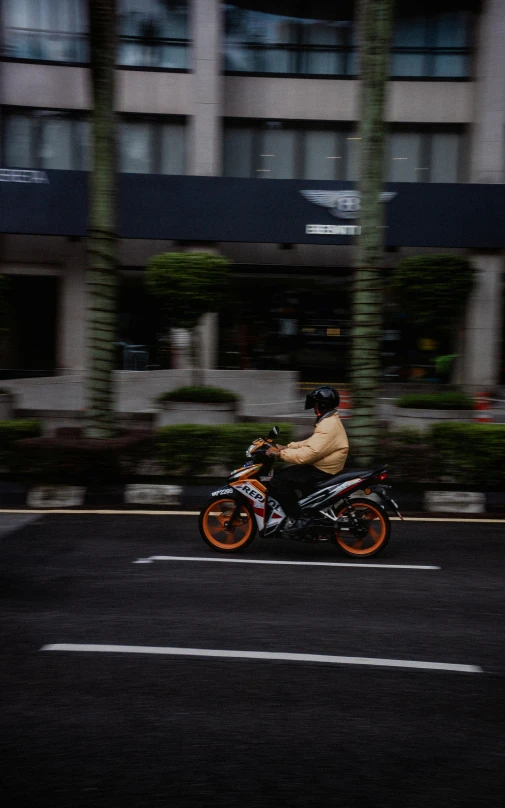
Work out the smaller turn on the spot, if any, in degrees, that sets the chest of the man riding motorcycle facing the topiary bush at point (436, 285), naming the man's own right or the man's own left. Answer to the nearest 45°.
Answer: approximately 90° to the man's own right

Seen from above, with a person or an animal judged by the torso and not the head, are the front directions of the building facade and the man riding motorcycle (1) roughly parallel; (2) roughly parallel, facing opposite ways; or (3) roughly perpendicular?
roughly perpendicular

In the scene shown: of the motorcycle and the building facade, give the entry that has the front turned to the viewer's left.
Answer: the motorcycle

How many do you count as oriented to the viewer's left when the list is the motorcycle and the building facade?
1

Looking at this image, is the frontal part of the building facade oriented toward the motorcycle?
yes

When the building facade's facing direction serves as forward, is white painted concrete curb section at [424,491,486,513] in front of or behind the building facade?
in front

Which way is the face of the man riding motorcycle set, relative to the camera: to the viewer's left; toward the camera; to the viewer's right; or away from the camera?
to the viewer's left

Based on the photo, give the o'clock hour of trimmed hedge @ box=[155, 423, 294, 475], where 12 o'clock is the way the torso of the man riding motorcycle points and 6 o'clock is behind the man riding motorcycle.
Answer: The trimmed hedge is roughly at 2 o'clock from the man riding motorcycle.

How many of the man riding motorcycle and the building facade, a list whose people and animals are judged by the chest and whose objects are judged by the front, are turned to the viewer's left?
1

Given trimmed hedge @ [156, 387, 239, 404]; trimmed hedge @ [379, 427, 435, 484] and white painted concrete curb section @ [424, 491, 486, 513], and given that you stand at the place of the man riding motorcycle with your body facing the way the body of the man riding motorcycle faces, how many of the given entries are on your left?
0

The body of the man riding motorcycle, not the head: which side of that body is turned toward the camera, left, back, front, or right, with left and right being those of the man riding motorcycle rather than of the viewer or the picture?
left

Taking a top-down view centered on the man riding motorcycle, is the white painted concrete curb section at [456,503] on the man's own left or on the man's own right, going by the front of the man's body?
on the man's own right

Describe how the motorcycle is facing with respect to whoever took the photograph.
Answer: facing to the left of the viewer

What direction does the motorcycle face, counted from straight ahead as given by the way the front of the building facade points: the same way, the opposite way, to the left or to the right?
to the right

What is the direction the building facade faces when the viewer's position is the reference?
facing the viewer

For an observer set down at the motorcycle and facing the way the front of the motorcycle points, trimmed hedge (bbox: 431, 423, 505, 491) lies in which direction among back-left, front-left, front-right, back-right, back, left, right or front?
back-right

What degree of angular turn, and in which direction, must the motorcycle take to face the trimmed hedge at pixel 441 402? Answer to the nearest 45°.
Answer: approximately 90° to its right
